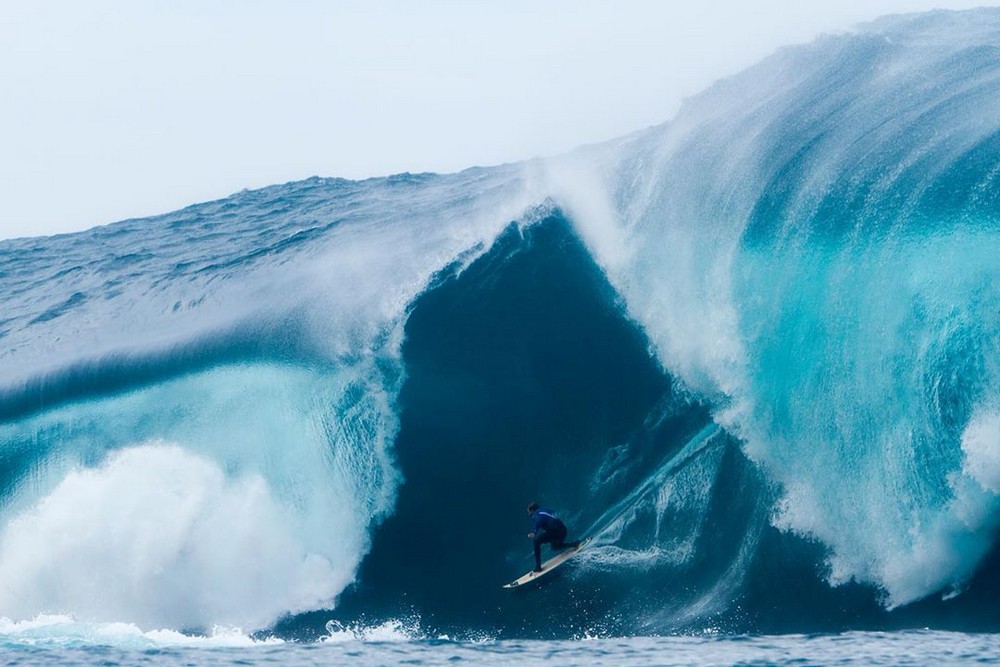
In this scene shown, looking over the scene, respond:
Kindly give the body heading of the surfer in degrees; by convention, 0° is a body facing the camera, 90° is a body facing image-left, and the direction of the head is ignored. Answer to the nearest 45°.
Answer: approximately 90°
